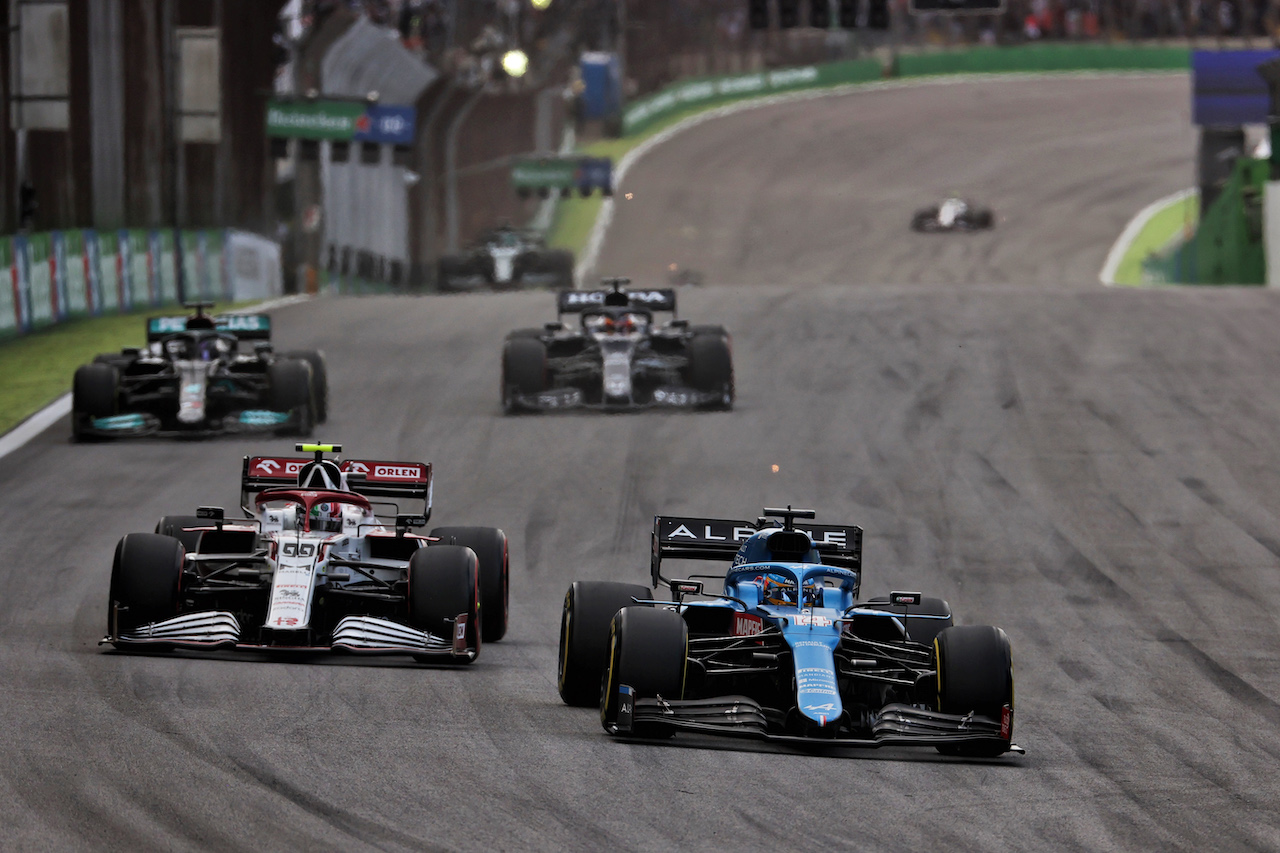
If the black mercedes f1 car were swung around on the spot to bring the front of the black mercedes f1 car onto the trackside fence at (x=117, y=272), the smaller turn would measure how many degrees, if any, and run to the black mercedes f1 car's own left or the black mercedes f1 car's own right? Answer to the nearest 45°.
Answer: approximately 180°

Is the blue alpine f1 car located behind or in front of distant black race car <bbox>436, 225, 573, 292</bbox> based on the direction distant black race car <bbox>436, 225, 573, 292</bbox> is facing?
in front

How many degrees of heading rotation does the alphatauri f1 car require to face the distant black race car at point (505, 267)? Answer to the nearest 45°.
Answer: approximately 180°

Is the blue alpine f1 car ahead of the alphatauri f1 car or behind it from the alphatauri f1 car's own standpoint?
ahead

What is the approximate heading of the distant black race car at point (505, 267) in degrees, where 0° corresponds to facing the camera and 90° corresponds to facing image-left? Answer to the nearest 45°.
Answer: approximately 0°

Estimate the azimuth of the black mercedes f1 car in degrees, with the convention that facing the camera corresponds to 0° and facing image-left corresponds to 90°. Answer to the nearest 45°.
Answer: approximately 0°

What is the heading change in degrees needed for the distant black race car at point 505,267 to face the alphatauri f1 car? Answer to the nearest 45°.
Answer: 0° — it already faces it

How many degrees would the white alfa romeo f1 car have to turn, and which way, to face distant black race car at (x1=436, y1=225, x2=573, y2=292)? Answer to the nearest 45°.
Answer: approximately 180°
